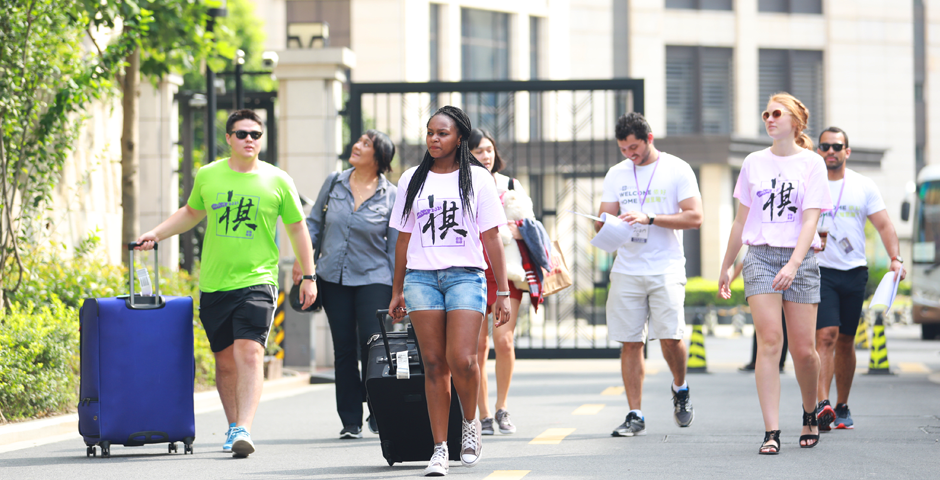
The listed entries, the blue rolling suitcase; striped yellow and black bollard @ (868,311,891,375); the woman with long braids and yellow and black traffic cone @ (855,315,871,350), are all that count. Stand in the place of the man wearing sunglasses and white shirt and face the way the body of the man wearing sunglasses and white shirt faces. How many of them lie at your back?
2

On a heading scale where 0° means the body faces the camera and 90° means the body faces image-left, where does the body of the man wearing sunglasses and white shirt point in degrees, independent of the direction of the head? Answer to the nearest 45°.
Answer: approximately 0°

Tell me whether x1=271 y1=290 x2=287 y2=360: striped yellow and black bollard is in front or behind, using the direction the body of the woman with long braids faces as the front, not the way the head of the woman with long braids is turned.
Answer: behind

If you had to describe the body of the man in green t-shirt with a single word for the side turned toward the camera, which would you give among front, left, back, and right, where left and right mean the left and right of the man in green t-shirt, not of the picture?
front

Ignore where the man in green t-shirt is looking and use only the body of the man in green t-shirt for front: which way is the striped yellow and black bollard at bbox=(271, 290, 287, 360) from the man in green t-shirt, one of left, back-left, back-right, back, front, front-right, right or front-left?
back

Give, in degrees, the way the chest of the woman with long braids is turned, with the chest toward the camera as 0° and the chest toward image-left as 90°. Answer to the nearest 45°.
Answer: approximately 0°

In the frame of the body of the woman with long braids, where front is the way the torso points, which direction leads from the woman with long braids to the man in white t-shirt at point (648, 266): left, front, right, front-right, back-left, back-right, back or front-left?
back-left

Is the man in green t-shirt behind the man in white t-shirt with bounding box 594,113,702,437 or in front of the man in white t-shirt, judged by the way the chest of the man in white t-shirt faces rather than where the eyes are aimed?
in front

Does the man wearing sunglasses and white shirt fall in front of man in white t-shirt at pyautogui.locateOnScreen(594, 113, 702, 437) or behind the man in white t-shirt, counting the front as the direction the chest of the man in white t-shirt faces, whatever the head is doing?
behind

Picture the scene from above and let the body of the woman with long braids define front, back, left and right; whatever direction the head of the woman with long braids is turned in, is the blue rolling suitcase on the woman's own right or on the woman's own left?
on the woman's own right

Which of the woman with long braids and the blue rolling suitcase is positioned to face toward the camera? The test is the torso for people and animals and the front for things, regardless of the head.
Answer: the woman with long braids

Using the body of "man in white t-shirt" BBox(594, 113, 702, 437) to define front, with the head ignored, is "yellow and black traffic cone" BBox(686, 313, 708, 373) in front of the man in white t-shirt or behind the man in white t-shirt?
behind
